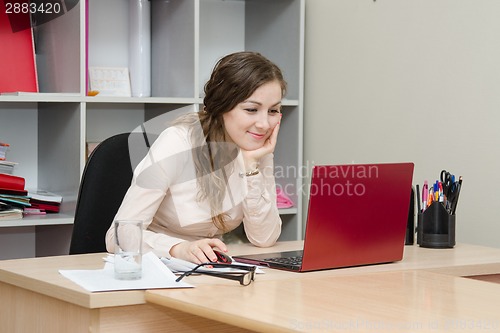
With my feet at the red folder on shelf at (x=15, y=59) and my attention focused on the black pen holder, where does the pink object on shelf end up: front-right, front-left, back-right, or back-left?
front-left

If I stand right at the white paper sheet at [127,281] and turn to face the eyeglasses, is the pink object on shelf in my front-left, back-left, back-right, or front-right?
front-left

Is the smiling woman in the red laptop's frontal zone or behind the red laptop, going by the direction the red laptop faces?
frontal zone

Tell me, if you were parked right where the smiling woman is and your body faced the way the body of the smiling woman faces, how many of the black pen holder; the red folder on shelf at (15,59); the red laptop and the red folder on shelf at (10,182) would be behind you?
2

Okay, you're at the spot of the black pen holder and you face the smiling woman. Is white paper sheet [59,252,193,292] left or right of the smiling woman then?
left

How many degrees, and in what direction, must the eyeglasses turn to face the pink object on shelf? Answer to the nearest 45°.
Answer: approximately 90° to its left

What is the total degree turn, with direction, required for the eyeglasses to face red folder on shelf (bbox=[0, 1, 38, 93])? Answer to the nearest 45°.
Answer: approximately 135° to its left

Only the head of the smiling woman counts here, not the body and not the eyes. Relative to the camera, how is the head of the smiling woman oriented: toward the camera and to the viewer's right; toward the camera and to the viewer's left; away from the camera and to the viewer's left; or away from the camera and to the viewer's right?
toward the camera and to the viewer's right

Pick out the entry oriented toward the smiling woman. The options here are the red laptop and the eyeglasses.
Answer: the red laptop

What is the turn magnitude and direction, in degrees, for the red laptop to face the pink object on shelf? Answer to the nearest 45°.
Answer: approximately 45° to its right

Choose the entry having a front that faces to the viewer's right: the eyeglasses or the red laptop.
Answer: the eyeglasses

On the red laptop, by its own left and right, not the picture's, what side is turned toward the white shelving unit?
front

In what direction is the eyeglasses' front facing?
to the viewer's right

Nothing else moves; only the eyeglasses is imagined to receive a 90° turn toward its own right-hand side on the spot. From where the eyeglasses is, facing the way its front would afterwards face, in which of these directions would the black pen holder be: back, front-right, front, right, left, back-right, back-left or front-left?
back-left

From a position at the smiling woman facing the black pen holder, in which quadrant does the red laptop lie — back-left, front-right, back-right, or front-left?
front-right
